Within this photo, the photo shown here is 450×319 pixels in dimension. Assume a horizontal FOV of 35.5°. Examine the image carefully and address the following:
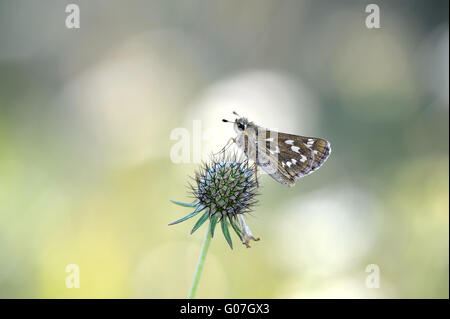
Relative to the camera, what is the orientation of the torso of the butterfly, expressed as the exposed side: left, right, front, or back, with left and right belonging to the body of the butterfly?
left
